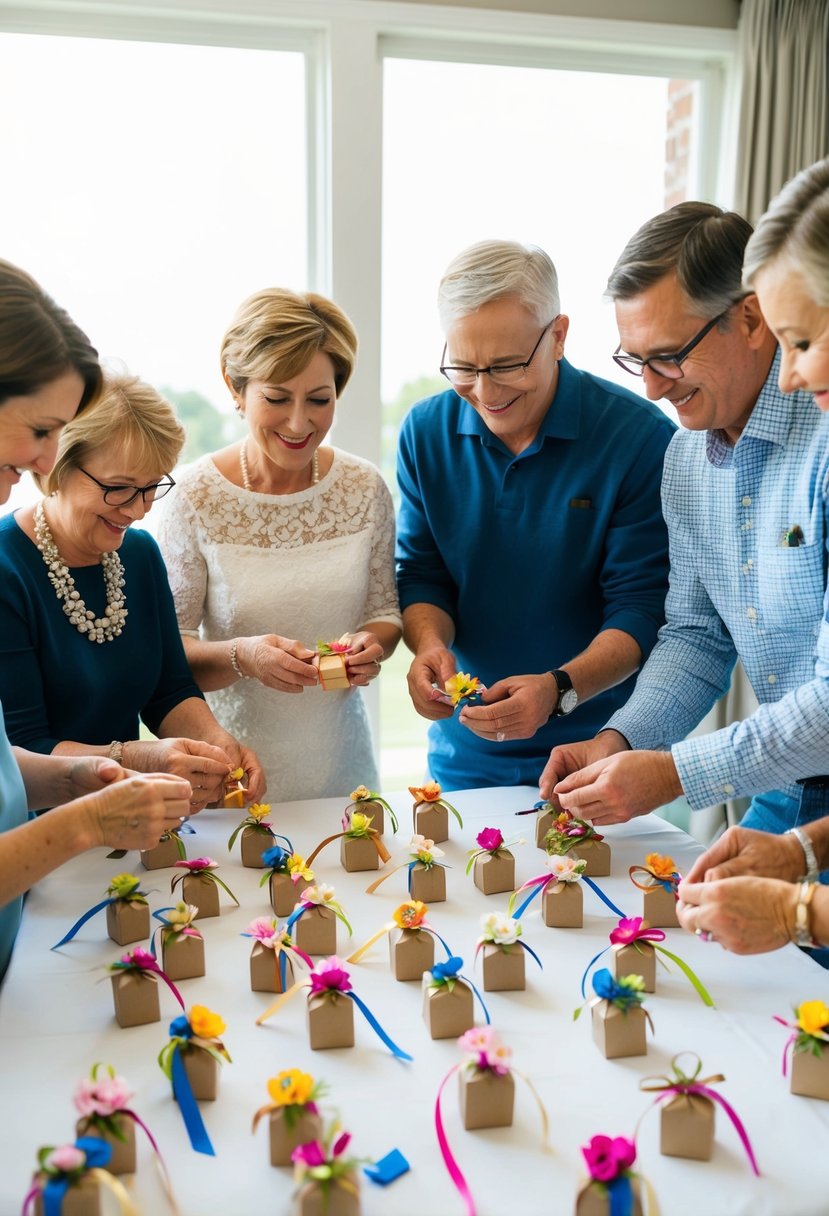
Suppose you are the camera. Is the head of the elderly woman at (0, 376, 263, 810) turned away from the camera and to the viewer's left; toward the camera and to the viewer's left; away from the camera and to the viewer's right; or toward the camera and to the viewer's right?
toward the camera and to the viewer's right

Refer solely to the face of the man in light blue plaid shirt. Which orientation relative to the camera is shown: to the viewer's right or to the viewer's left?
to the viewer's left

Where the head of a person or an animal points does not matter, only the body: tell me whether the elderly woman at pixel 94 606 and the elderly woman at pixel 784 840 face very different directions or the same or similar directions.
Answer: very different directions

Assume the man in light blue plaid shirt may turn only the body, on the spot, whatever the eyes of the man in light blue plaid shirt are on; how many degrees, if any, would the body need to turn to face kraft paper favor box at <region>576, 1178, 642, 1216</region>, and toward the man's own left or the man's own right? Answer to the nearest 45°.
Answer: approximately 45° to the man's own left

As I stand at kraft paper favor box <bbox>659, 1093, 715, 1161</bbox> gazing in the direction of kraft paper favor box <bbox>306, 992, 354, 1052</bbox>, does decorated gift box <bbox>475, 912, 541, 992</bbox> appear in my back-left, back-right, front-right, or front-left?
front-right

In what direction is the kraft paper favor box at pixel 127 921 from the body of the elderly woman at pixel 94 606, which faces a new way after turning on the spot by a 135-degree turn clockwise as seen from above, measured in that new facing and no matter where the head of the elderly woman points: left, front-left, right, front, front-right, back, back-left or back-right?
left

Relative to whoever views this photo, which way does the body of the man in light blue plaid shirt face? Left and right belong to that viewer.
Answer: facing the viewer and to the left of the viewer

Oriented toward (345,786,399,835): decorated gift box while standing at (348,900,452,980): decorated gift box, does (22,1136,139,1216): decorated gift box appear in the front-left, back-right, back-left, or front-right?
back-left

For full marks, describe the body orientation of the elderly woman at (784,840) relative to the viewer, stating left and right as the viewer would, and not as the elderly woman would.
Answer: facing to the left of the viewer

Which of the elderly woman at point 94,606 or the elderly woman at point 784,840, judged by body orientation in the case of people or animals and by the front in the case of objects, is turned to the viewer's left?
the elderly woman at point 784,840
